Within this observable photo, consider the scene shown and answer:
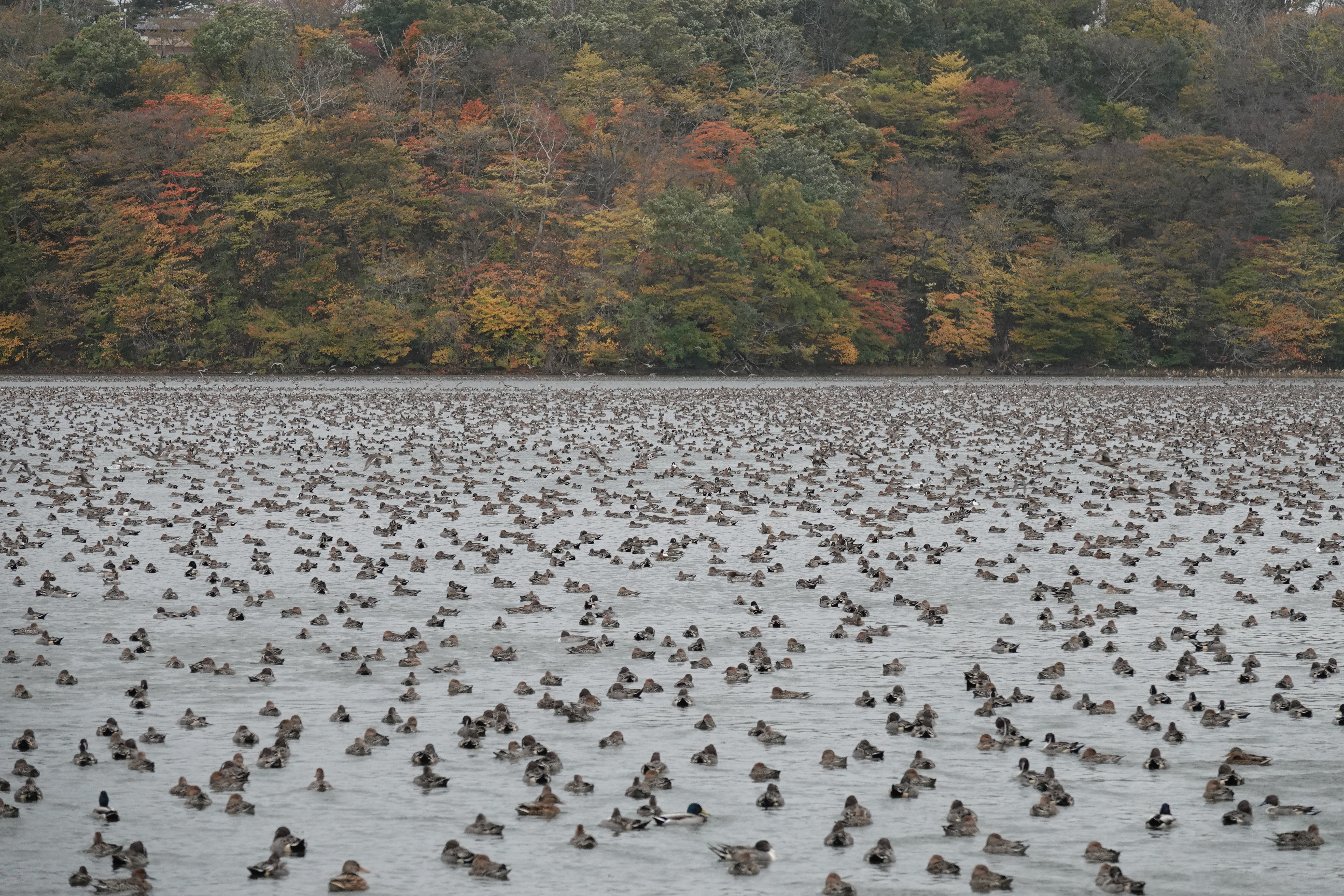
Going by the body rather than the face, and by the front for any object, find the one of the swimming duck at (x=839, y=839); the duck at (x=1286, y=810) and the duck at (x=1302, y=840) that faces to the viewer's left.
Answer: the duck at (x=1286, y=810)

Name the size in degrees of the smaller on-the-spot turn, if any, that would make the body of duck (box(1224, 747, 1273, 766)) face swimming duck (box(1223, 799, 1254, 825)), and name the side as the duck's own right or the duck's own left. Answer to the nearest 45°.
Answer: approximately 90° to the duck's own left

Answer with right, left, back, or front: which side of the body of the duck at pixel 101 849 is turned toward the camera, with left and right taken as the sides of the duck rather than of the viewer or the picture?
left

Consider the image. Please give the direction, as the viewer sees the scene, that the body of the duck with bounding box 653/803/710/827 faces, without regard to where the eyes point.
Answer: to the viewer's right

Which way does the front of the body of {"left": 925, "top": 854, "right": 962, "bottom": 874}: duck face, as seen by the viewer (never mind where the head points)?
to the viewer's left

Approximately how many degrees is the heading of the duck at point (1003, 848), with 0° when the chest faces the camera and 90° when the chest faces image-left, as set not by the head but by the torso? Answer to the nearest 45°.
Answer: approximately 90°

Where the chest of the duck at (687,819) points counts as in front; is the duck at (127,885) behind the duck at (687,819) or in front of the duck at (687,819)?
behind

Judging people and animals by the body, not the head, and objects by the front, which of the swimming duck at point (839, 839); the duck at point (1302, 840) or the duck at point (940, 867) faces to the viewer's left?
the duck at point (940, 867)

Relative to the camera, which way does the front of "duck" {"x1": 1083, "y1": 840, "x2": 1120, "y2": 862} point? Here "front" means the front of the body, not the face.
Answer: to the viewer's left

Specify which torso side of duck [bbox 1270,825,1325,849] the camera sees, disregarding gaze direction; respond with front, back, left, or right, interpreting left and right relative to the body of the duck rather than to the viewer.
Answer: right
